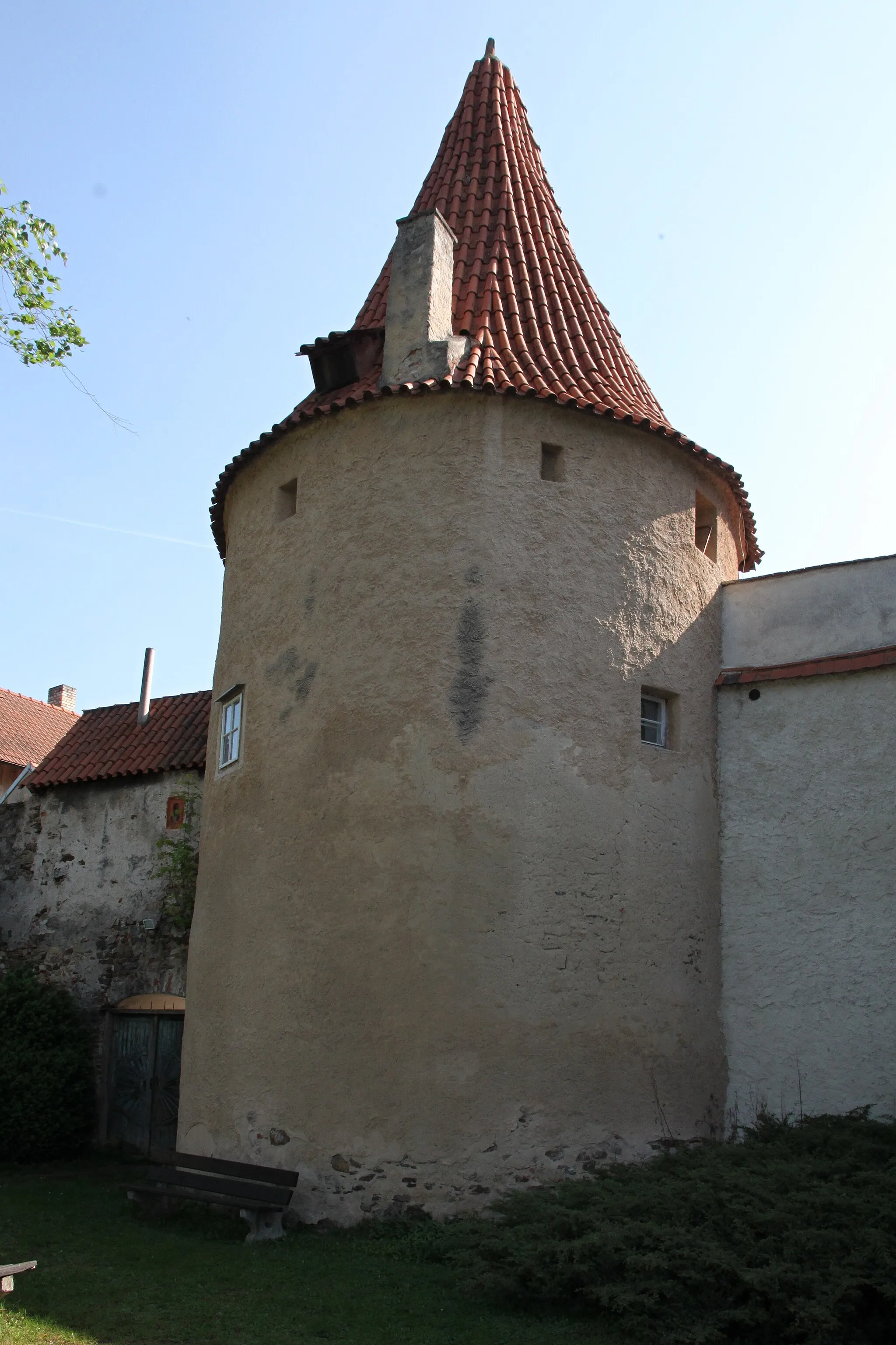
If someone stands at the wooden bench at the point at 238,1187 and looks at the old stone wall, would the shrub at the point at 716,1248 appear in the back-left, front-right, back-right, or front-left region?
back-right

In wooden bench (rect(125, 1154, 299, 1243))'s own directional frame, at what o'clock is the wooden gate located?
The wooden gate is roughly at 4 o'clock from the wooden bench.

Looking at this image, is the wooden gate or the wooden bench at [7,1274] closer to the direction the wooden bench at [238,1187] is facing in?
the wooden bench

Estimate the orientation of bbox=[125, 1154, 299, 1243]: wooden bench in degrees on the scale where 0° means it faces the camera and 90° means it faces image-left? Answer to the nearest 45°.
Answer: approximately 45°

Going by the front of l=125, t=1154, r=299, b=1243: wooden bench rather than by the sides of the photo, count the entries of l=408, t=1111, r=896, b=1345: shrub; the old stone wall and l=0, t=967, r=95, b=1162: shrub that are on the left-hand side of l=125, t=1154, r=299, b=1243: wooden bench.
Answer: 1

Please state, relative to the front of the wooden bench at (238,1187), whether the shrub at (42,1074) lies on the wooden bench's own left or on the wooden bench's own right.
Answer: on the wooden bench's own right

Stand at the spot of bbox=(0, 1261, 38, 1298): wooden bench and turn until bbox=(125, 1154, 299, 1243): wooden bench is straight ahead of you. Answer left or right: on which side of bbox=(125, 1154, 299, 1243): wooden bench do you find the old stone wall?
left

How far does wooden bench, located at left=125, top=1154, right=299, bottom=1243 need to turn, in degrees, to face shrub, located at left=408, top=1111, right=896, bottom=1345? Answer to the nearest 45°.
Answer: approximately 90° to its left

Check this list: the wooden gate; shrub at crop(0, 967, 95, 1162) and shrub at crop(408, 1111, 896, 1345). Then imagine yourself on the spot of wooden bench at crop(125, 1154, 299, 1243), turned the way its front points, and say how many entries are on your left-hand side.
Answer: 1

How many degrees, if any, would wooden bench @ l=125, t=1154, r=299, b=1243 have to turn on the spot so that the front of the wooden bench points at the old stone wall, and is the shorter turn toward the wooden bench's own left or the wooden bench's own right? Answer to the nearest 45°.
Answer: approximately 135° to the wooden bench's own right
